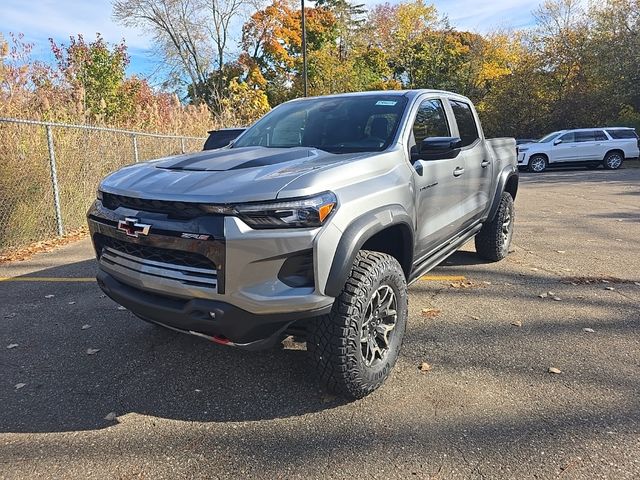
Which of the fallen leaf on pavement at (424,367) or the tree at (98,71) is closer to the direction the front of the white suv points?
the tree

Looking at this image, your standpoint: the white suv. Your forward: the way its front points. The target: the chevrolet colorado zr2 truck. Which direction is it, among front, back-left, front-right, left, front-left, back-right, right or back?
left

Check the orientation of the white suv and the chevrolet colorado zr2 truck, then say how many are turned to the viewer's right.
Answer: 0

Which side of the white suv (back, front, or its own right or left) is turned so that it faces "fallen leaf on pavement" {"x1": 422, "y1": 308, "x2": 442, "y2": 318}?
left

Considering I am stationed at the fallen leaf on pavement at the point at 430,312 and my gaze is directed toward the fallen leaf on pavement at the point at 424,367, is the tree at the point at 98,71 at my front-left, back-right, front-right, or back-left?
back-right

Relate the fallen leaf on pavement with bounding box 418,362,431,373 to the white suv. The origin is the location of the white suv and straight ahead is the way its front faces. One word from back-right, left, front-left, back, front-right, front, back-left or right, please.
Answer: left

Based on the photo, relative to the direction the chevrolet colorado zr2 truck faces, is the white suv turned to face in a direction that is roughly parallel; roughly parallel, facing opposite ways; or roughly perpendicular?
roughly perpendicular

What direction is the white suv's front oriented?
to the viewer's left

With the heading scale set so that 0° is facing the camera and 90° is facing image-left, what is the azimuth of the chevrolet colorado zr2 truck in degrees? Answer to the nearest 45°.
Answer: approximately 45°
